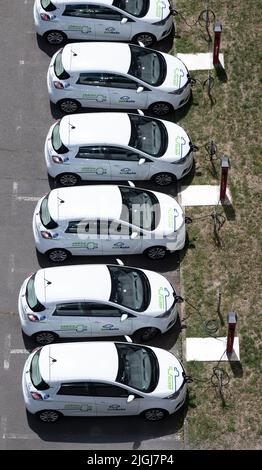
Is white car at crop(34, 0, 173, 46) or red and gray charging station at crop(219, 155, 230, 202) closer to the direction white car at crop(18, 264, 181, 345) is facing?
the red and gray charging station

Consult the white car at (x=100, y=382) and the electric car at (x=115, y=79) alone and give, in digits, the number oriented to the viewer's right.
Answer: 2

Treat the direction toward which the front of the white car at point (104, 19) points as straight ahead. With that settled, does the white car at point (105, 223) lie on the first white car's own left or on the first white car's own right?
on the first white car's own right

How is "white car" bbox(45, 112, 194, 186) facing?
to the viewer's right

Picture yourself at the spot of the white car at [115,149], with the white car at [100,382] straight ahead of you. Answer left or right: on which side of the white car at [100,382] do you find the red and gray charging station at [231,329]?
left

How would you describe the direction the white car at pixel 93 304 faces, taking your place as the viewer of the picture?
facing to the right of the viewer

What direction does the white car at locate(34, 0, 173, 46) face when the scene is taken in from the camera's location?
facing to the right of the viewer

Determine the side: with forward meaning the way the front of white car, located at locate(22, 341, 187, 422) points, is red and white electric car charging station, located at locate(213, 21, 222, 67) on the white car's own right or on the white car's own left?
on the white car's own left

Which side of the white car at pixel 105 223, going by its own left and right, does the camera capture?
right

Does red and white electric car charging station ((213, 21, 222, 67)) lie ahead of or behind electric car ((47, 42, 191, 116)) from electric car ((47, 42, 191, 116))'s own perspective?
ahead

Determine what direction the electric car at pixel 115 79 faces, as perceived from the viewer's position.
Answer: facing to the right of the viewer

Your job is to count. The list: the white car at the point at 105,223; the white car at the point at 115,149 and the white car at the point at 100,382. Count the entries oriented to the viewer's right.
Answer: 3

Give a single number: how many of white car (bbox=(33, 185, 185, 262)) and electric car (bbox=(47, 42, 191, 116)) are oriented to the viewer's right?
2

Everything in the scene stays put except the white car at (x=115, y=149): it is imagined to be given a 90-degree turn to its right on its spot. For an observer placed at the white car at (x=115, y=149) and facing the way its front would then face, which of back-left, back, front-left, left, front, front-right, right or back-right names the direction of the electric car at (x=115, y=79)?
back

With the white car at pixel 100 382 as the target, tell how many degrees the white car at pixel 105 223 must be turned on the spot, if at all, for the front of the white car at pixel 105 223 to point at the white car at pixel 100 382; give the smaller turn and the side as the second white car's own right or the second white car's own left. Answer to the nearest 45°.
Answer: approximately 90° to the second white car's own right

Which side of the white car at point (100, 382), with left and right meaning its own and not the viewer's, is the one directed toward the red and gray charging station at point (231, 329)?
front

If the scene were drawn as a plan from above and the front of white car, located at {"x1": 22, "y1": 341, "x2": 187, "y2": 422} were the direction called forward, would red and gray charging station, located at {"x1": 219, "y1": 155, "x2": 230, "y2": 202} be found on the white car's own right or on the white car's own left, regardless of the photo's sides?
on the white car's own left

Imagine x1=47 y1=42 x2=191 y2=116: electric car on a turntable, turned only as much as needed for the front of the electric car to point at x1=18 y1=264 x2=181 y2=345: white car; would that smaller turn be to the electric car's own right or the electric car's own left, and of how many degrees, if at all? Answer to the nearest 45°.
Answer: approximately 90° to the electric car's own right

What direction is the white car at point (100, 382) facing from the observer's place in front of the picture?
facing to the right of the viewer
